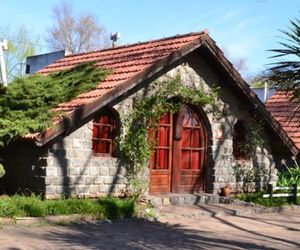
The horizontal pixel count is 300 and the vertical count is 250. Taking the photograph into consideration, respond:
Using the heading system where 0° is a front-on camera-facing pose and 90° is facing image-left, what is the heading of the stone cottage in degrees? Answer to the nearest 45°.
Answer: approximately 315°

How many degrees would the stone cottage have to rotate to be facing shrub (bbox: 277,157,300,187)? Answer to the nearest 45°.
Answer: approximately 90° to its left

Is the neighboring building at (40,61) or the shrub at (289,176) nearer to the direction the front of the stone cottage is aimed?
the shrub

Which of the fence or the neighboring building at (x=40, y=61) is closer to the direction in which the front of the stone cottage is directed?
the fence

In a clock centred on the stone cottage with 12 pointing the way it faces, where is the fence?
The fence is roughly at 10 o'clock from the stone cottage.
